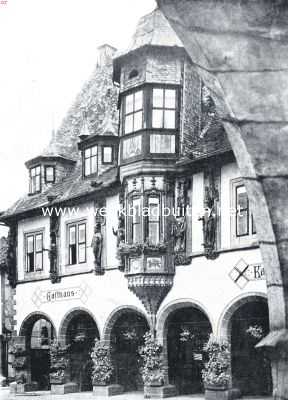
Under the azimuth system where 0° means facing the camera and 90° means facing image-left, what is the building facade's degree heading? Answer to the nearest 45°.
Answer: approximately 45°
